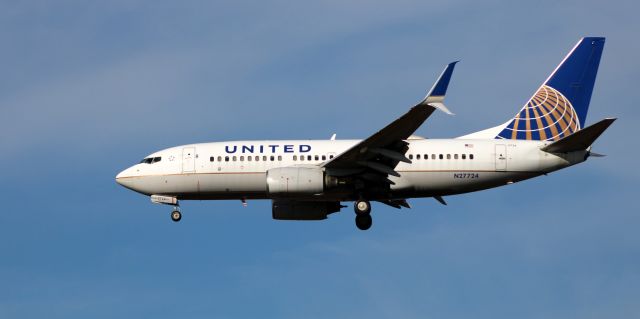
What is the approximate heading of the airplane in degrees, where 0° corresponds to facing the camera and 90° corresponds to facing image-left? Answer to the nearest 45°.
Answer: approximately 90°
